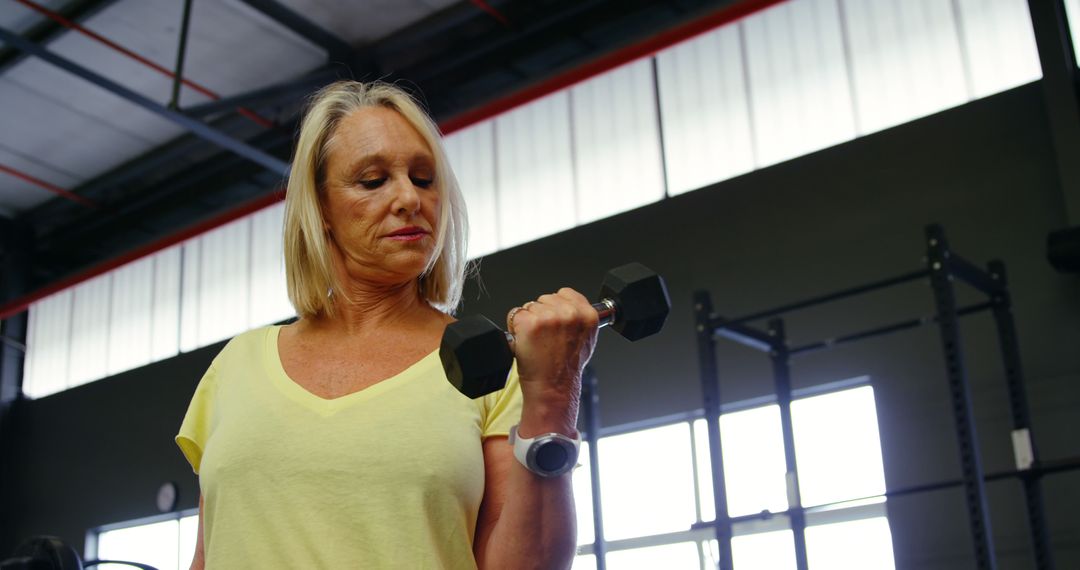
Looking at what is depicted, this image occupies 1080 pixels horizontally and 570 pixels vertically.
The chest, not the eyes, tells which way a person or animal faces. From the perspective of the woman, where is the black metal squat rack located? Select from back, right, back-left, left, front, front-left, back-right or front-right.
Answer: back-left

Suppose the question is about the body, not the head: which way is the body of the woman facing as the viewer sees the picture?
toward the camera
